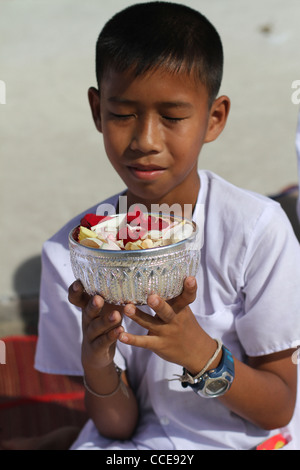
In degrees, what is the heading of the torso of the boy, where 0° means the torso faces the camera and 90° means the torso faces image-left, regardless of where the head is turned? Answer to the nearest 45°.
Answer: approximately 0°

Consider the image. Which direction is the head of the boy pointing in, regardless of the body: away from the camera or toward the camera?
toward the camera
